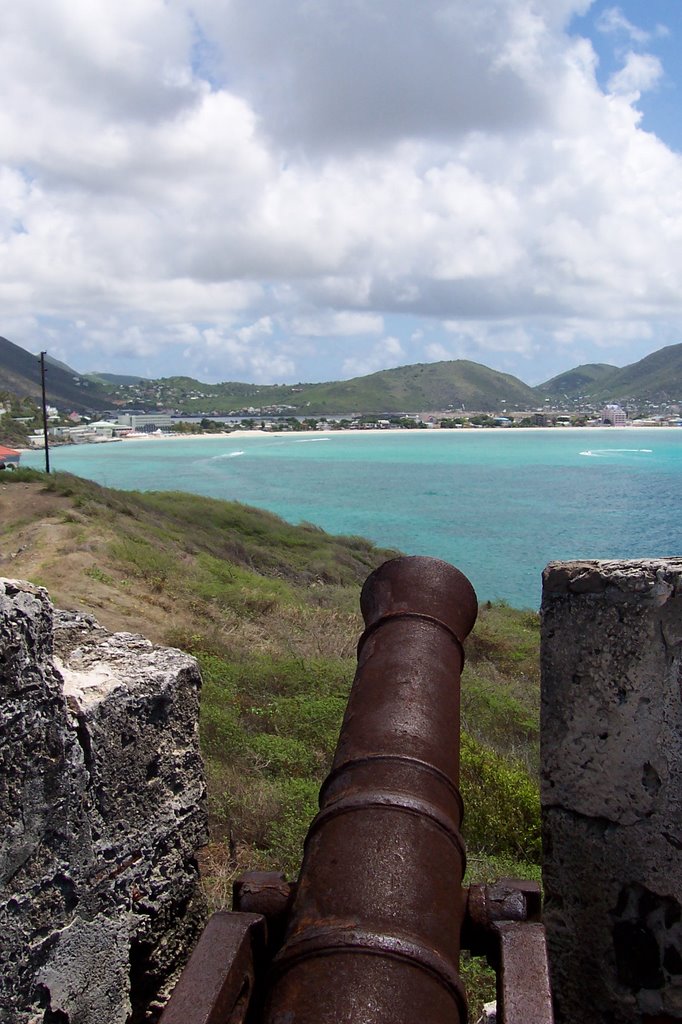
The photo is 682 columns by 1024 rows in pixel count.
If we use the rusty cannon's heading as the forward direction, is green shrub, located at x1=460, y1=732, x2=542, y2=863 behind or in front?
in front

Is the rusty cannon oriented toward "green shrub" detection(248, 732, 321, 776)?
yes

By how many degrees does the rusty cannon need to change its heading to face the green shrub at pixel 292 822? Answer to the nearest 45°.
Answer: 0° — it already faces it

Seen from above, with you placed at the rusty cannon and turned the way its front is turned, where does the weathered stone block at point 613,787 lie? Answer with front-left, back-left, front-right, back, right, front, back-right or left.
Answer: front-right

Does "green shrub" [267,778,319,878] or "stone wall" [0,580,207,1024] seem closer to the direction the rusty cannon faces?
the green shrub

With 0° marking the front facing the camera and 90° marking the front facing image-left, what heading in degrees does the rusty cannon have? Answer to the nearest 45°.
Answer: approximately 180°

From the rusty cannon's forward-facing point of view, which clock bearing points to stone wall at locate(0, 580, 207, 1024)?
The stone wall is roughly at 10 o'clock from the rusty cannon.

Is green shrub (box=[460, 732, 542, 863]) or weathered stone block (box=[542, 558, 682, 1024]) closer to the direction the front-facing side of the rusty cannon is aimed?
the green shrub

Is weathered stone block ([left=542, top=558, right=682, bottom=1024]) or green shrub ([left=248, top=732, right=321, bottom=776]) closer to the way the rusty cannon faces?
the green shrub
